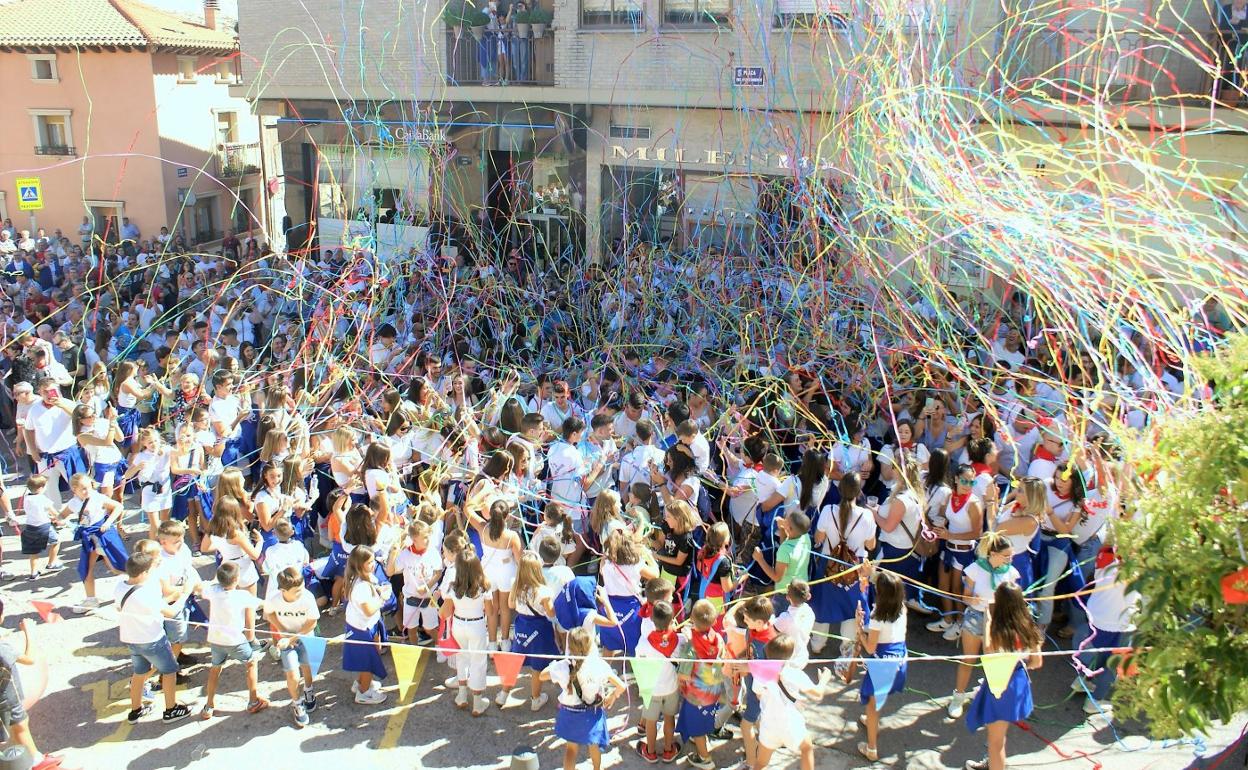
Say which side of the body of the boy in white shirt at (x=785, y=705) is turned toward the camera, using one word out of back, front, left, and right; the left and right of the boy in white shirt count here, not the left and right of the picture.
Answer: back

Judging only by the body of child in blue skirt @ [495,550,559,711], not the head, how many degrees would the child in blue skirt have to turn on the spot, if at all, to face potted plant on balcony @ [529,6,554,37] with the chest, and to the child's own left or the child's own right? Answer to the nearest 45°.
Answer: approximately 45° to the child's own left

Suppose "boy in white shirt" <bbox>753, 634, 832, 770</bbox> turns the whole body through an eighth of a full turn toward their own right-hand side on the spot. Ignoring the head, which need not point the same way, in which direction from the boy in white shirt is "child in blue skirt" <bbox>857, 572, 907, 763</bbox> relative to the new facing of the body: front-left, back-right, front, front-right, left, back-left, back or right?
front

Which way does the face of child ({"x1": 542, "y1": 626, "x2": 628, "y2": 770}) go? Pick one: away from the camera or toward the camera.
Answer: away from the camera

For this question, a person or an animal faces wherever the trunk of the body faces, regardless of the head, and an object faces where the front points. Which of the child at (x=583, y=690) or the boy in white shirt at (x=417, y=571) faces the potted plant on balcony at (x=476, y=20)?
the child

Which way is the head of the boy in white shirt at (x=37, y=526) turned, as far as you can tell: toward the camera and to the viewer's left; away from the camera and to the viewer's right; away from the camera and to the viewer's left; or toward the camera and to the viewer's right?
away from the camera and to the viewer's right

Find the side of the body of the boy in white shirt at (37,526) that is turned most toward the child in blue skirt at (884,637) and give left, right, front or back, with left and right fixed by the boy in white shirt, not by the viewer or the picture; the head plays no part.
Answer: right

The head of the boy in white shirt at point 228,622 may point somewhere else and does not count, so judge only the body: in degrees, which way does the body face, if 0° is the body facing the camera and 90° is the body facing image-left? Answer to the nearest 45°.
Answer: approximately 180°

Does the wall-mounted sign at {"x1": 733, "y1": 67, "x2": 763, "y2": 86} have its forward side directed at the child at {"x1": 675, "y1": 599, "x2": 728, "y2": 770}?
yes

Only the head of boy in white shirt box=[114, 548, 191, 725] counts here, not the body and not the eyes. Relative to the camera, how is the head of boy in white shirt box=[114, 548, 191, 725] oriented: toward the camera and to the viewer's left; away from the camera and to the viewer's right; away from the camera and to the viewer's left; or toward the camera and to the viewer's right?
away from the camera and to the viewer's right

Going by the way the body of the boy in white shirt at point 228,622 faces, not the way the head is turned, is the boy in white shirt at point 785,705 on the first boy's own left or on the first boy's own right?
on the first boy's own right

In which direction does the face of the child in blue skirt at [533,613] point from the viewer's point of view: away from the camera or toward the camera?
away from the camera

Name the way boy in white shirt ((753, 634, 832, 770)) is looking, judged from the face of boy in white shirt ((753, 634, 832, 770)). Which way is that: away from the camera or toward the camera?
away from the camera

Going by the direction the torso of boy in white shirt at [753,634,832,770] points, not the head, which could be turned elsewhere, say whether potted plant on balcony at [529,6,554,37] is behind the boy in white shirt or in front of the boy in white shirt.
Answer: in front

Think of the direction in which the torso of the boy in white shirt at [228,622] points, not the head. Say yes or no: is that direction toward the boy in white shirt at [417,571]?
no

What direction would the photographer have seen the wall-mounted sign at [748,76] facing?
facing the viewer
